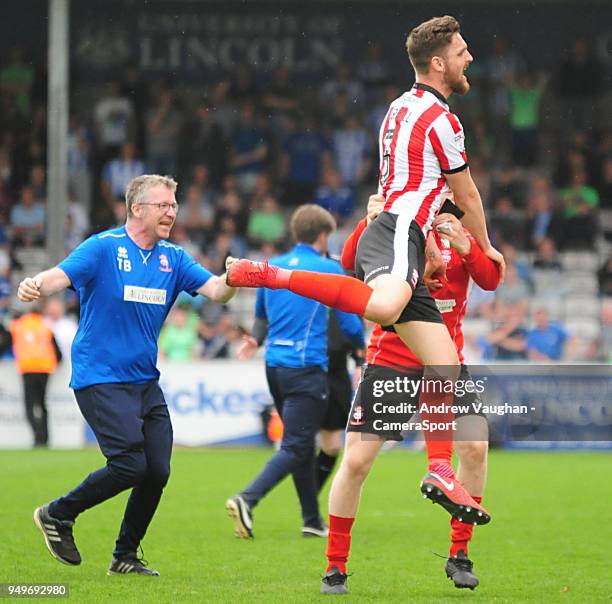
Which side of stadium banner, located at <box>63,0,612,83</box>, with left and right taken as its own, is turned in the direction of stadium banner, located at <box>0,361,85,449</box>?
front

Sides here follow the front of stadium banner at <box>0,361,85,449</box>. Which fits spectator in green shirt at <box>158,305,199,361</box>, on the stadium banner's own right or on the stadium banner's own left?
on the stadium banner's own left

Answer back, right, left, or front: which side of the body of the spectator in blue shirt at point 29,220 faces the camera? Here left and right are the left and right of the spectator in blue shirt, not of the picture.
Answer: front

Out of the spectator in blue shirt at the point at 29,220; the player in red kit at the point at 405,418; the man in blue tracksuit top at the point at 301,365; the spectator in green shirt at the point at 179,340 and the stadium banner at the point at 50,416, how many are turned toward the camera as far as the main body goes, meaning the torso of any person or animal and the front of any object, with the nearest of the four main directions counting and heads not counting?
4

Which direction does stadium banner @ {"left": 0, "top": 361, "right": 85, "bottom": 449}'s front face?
toward the camera

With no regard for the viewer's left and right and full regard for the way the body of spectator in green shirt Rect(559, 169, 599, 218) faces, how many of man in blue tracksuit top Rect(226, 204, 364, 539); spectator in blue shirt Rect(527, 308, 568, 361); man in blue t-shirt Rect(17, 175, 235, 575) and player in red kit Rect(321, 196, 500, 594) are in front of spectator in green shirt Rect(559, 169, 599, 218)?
4

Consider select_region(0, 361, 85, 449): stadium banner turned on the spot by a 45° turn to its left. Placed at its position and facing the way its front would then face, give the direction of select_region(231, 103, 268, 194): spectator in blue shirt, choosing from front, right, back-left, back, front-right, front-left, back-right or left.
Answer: left

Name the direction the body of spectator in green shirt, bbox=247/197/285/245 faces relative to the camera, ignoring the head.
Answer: toward the camera

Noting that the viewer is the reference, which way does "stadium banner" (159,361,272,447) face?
facing the viewer

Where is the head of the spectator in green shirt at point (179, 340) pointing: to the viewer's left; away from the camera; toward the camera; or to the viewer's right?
toward the camera

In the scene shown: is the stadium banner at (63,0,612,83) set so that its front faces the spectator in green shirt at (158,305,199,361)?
yes

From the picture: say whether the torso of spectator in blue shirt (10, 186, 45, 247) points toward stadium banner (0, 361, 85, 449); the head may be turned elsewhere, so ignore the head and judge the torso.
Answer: yes

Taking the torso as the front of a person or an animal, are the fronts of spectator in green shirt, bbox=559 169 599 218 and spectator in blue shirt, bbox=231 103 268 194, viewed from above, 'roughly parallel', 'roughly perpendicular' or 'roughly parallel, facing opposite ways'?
roughly parallel
